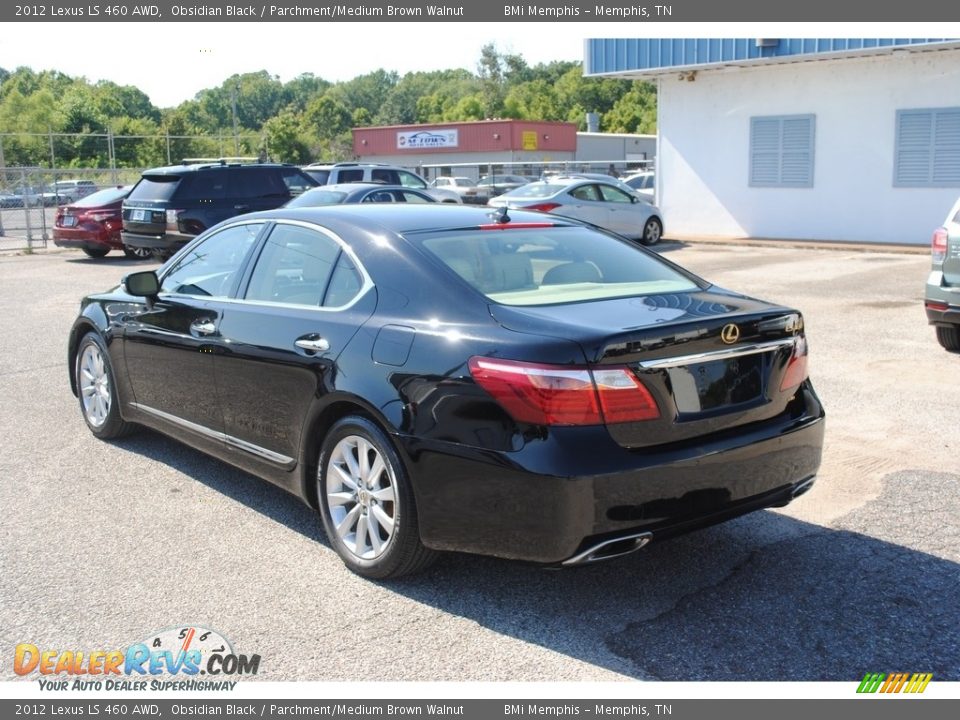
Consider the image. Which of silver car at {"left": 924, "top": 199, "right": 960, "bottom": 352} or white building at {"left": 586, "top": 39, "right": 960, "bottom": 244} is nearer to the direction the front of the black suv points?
the white building

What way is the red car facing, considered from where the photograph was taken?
facing away from the viewer and to the right of the viewer

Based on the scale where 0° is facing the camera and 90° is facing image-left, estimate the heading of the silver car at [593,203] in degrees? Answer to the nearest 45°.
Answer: approximately 225°

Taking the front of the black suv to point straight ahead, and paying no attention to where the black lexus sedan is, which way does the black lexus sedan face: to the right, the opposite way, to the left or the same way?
to the left

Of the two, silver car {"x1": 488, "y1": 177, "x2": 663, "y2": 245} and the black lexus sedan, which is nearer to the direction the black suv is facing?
the silver car

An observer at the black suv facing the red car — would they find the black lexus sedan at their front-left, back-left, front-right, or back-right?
back-left

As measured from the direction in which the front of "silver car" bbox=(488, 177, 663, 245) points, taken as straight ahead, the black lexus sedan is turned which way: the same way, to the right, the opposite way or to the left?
to the left

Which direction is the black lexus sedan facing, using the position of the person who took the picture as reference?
facing away from the viewer and to the left of the viewer

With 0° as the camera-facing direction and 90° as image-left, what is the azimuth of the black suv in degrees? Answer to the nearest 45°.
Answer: approximately 225°

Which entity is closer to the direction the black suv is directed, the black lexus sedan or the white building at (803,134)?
the white building

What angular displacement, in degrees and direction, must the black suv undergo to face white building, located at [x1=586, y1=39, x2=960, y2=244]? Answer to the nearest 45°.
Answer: approximately 45° to its right
